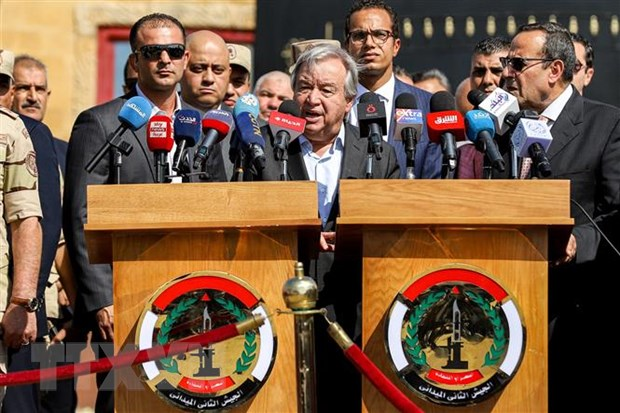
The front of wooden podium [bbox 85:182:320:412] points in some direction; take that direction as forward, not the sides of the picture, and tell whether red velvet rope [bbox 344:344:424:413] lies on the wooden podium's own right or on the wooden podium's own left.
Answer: on the wooden podium's own left

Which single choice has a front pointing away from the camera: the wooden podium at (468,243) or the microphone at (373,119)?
the microphone

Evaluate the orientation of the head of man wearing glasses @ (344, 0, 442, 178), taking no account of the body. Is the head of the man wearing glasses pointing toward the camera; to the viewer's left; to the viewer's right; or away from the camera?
toward the camera

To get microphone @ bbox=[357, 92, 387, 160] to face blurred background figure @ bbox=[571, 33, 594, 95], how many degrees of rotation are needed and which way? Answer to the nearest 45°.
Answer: approximately 45° to its right

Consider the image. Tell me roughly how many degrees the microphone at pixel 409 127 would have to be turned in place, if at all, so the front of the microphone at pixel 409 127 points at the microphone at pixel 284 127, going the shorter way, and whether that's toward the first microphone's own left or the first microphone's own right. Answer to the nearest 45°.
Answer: approximately 90° to the first microphone's own left

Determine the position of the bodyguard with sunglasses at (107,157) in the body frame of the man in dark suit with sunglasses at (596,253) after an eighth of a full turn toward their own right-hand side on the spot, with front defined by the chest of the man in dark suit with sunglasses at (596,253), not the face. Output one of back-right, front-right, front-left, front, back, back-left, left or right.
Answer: front

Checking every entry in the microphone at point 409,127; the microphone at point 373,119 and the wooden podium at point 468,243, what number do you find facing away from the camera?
2

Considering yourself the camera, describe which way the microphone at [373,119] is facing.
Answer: facing away from the viewer

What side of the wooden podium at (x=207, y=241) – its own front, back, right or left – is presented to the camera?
front

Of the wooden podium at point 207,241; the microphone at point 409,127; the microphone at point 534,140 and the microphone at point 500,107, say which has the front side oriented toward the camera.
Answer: the wooden podium

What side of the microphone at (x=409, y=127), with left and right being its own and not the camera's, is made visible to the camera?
back

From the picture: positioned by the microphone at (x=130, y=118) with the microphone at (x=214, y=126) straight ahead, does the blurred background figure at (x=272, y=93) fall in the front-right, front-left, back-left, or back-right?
front-left

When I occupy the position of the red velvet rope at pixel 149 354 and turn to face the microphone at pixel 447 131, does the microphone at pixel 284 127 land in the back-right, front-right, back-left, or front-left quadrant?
front-left

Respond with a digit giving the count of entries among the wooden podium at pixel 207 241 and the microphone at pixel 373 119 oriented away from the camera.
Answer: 1
